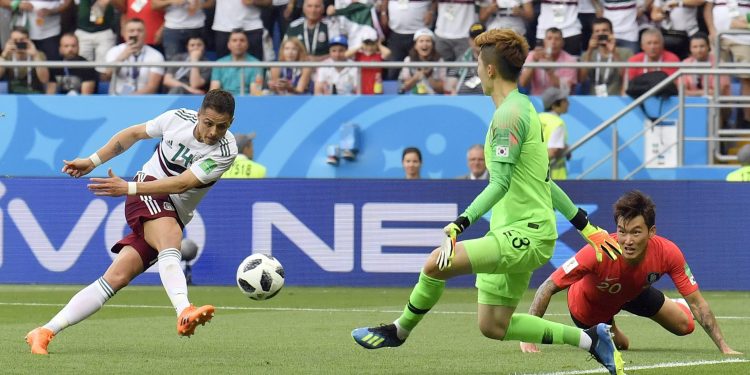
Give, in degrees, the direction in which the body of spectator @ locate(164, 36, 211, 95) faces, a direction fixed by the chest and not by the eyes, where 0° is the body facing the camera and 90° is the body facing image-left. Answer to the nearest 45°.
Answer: approximately 0°

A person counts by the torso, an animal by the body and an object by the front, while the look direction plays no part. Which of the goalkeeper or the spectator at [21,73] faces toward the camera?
the spectator

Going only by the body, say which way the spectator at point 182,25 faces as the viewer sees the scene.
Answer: toward the camera

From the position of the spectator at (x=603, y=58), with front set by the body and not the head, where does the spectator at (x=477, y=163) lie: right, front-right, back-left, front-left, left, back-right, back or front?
front-right

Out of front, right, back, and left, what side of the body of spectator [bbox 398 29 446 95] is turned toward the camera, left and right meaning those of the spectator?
front

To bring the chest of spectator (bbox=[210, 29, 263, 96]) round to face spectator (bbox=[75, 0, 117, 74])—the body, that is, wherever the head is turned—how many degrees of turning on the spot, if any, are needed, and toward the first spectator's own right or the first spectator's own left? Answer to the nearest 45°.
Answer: approximately 135° to the first spectator's own right

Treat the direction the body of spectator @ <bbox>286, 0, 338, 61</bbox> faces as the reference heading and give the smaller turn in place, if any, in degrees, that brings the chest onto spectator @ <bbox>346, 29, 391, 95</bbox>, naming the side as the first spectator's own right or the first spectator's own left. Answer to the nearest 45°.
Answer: approximately 90° to the first spectator's own left

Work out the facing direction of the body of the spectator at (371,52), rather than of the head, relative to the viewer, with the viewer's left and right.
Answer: facing the viewer

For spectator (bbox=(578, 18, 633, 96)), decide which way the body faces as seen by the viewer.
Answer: toward the camera

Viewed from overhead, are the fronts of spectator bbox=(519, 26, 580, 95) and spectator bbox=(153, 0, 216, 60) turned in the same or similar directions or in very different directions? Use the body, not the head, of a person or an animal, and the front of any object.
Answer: same or similar directions

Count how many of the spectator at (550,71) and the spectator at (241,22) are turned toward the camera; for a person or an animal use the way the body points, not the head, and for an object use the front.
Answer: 2

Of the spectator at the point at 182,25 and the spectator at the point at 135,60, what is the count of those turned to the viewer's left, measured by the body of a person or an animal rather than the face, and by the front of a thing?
0

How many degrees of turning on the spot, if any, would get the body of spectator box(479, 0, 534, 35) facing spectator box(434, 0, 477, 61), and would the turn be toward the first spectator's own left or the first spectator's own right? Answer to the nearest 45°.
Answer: approximately 90° to the first spectator's own right

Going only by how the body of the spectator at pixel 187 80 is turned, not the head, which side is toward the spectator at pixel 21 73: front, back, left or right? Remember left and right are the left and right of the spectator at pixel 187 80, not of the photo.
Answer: right
